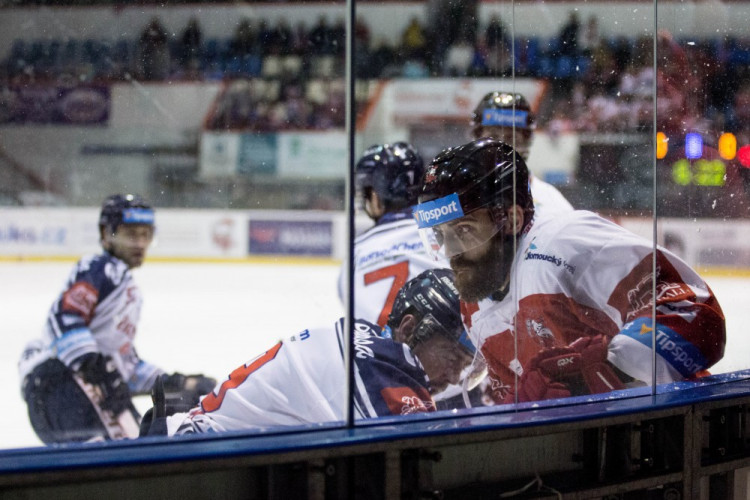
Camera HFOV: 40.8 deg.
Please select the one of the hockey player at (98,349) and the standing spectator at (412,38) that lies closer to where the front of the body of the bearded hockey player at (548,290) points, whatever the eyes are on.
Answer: the hockey player

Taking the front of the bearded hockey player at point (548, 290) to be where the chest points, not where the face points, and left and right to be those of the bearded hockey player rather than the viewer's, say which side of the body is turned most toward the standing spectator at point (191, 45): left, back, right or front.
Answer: right

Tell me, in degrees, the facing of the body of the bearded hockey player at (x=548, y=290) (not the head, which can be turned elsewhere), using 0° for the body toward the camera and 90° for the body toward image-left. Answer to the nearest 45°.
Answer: approximately 45°
